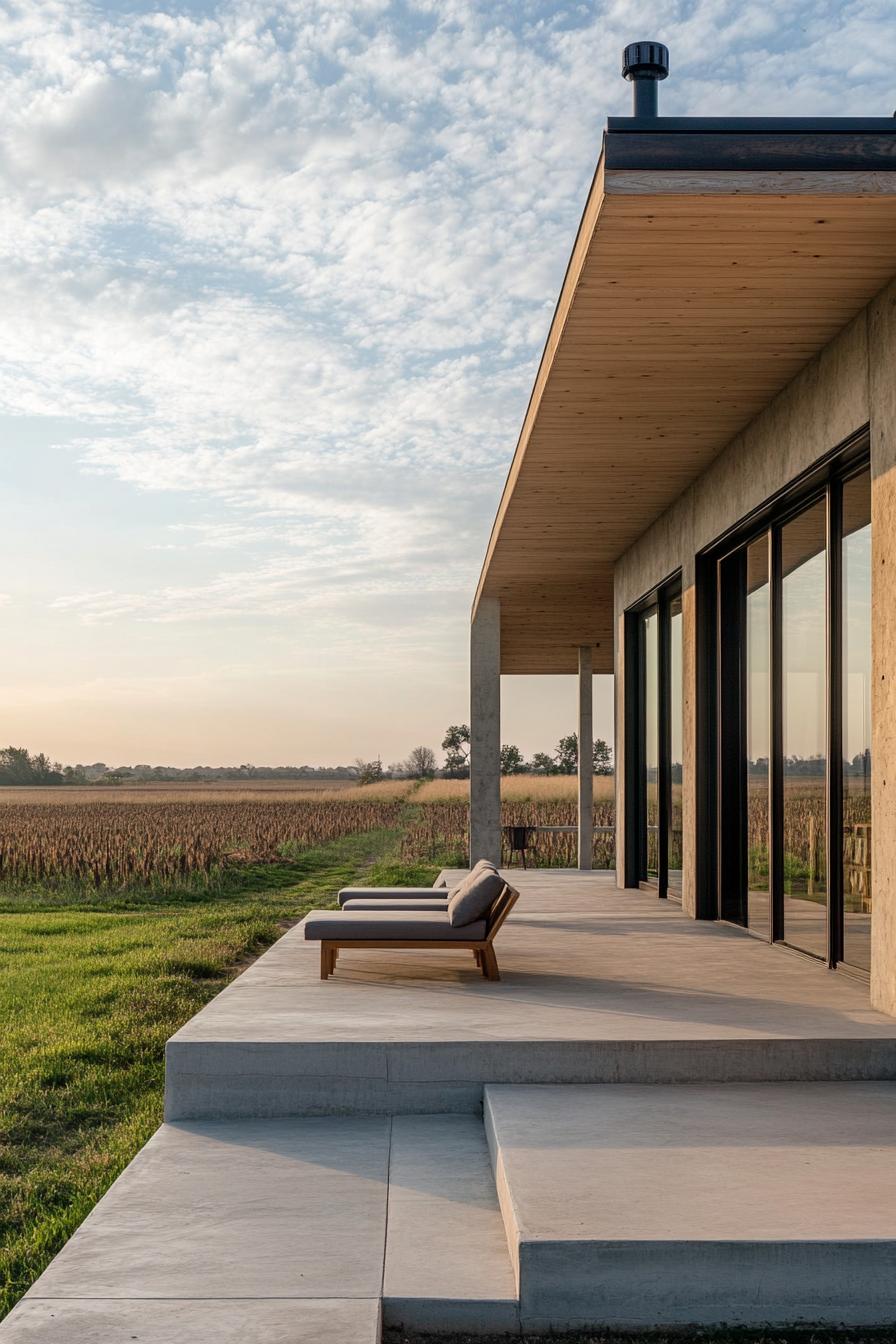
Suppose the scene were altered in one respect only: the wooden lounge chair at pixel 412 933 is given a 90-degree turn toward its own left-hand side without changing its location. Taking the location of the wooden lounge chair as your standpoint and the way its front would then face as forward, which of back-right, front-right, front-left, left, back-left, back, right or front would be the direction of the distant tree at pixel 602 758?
back

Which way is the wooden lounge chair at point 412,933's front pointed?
to the viewer's left
